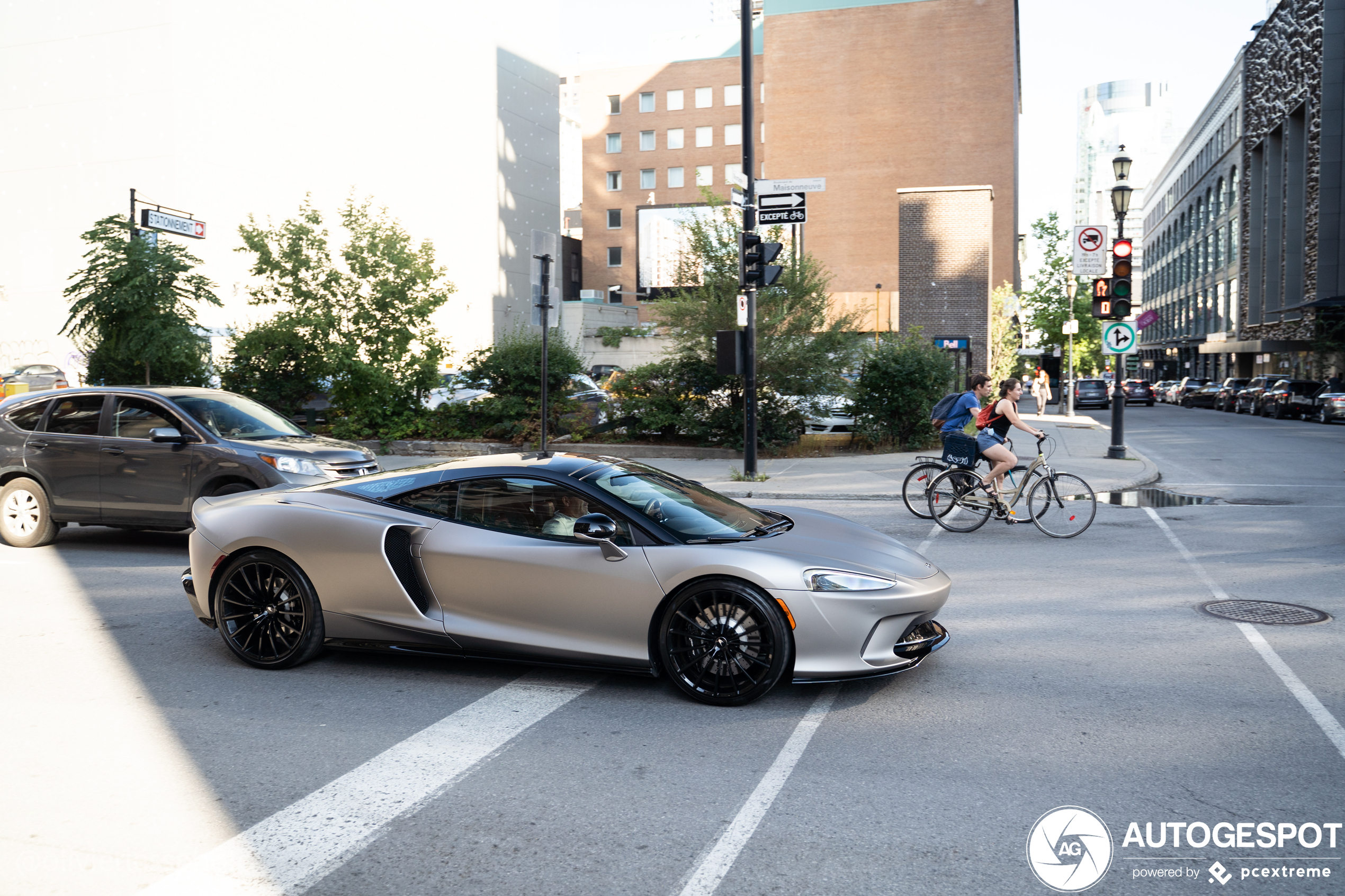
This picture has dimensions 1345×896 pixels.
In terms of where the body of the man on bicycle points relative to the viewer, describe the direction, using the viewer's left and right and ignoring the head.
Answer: facing to the right of the viewer

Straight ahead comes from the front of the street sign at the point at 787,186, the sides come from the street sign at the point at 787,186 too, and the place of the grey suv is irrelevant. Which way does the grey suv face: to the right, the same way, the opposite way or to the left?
to the left

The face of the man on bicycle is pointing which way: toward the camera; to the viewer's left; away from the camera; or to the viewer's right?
to the viewer's right

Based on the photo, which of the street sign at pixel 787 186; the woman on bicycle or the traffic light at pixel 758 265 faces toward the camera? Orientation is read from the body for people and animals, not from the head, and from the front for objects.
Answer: the street sign

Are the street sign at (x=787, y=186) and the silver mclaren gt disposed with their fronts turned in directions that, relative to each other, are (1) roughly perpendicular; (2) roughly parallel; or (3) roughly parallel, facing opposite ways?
roughly perpendicular

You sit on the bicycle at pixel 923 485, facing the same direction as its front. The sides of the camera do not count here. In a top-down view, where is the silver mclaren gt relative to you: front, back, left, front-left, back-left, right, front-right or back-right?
right

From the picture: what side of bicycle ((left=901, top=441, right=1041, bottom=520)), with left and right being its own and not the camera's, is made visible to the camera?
right

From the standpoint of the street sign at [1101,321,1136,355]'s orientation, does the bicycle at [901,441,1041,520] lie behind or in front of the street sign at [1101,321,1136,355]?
in front

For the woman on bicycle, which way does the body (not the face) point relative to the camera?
to the viewer's right

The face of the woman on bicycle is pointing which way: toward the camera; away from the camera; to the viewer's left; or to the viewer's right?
to the viewer's right

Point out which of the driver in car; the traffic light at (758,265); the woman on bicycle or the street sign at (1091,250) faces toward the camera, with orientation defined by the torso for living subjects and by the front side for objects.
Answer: the street sign

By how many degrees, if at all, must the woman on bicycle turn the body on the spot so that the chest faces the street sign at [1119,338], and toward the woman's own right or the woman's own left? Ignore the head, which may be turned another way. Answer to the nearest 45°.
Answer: approximately 90° to the woman's own left

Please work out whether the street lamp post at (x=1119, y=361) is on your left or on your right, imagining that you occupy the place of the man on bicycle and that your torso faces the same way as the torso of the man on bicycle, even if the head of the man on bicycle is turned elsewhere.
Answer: on your left

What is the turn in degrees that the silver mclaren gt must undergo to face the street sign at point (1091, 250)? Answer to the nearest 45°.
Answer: approximately 45° to its left
